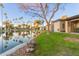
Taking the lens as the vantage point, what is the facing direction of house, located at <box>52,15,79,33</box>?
facing the viewer and to the left of the viewer
